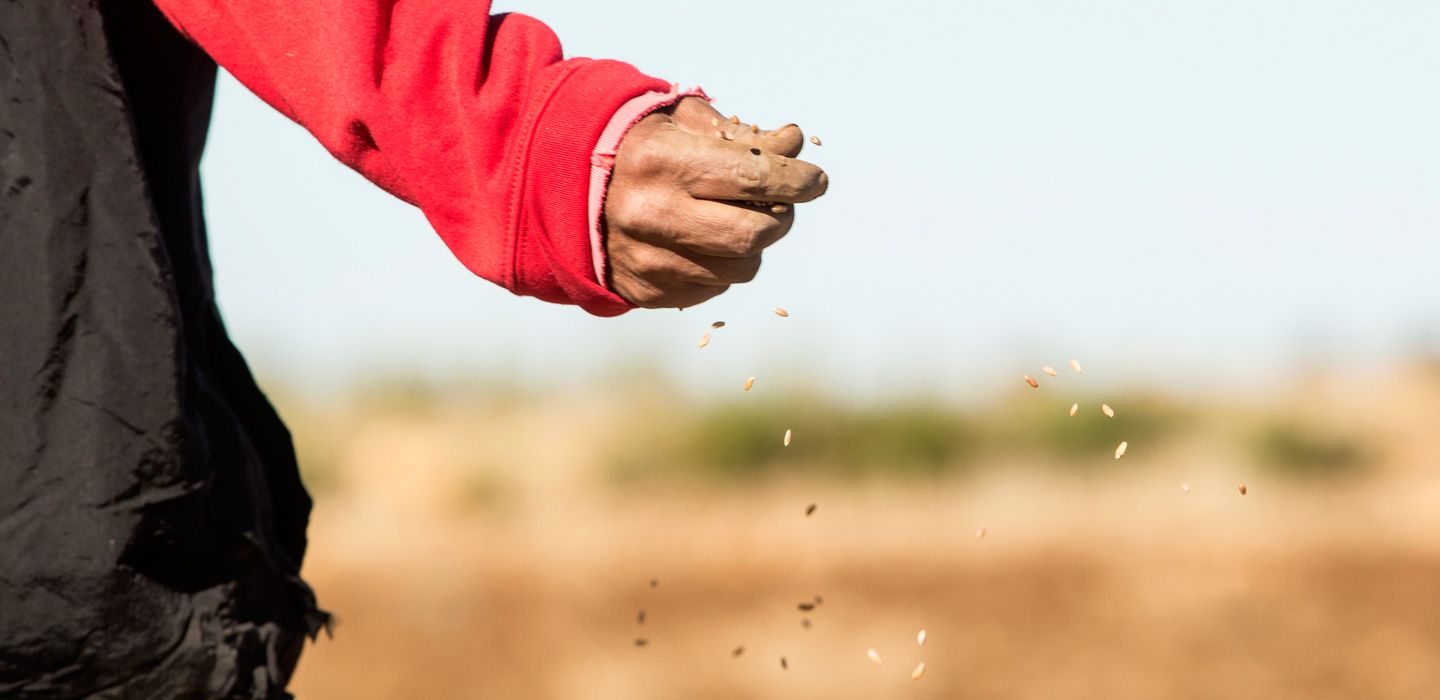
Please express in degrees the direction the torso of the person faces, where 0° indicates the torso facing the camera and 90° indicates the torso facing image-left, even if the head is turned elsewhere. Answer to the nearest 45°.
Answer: approximately 270°
